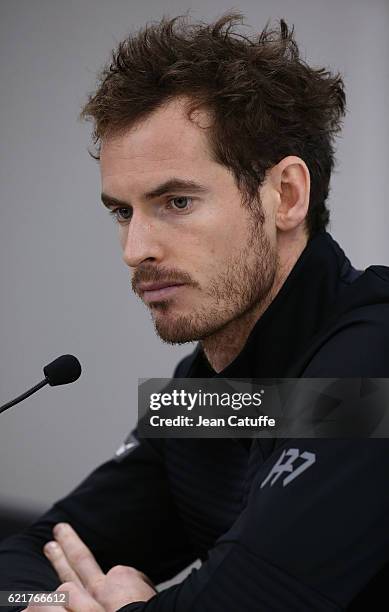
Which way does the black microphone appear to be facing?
to the viewer's right

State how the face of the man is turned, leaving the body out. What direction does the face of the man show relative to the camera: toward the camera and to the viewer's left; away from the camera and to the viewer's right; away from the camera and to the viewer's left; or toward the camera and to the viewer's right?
toward the camera and to the viewer's left
